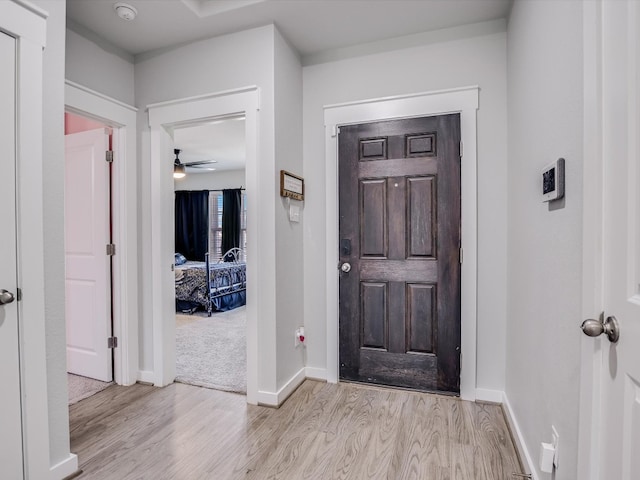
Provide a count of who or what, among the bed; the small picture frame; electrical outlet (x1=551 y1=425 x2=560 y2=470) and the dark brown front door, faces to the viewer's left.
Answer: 1

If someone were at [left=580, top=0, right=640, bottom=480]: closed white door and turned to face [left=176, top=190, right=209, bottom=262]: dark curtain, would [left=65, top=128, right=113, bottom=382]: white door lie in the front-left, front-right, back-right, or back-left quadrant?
front-left

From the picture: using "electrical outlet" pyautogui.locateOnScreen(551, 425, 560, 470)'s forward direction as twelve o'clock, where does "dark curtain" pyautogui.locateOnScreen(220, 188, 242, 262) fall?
The dark curtain is roughly at 1 o'clock from the electrical outlet.

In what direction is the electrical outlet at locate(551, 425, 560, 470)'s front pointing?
to the viewer's left

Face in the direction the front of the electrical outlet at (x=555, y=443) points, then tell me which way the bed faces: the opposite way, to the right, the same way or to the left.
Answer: the opposite way

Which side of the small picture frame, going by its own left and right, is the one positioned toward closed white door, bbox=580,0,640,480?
front

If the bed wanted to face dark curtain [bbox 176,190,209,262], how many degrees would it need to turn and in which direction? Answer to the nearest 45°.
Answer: approximately 135° to its left

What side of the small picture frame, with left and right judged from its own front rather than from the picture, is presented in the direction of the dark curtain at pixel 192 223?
back

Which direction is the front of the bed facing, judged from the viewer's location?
facing the viewer and to the right of the viewer

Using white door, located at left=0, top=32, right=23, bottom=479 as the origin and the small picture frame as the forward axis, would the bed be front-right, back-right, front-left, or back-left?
front-left

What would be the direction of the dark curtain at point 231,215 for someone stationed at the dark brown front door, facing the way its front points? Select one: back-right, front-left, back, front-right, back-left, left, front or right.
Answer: back-right

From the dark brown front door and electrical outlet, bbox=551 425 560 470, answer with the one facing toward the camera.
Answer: the dark brown front door

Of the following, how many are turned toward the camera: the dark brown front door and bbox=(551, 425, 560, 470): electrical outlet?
1

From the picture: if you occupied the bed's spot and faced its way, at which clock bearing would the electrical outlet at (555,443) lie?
The electrical outlet is roughly at 1 o'clock from the bed.

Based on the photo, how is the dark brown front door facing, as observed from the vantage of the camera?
facing the viewer

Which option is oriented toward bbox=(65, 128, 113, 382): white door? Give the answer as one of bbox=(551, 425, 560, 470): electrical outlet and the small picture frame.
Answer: the electrical outlet
